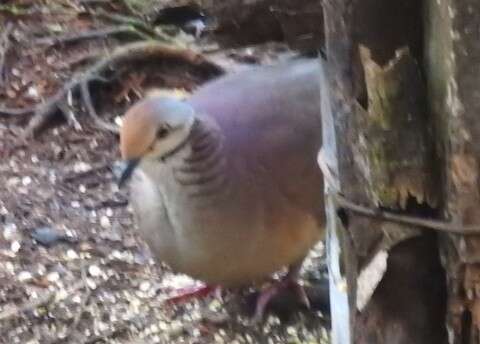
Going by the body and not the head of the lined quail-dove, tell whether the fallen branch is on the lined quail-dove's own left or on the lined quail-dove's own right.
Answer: on the lined quail-dove's own right

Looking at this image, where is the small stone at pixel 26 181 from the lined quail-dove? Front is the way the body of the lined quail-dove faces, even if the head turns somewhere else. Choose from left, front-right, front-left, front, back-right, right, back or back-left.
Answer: right

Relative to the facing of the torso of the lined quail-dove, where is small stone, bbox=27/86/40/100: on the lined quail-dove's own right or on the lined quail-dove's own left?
on the lined quail-dove's own right

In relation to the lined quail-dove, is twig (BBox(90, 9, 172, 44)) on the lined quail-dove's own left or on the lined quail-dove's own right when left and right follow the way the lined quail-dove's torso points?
on the lined quail-dove's own right

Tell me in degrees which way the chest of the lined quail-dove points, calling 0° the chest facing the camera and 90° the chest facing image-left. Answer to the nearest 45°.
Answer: approximately 45°

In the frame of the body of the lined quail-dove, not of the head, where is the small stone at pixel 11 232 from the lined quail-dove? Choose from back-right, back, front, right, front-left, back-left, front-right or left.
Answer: right

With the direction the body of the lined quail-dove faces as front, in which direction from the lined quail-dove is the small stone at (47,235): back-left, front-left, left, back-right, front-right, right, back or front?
right
